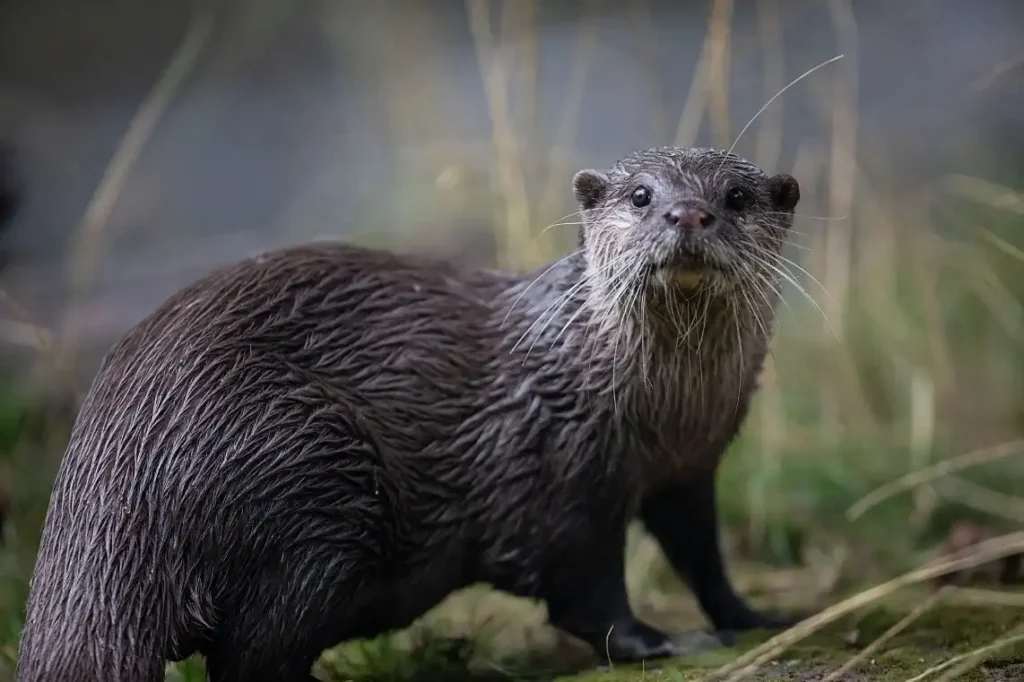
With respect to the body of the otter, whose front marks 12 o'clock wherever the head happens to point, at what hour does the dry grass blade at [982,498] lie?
The dry grass blade is roughly at 11 o'clock from the otter.

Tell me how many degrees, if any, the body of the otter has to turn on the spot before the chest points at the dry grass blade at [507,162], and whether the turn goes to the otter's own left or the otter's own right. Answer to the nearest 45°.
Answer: approximately 90° to the otter's own left

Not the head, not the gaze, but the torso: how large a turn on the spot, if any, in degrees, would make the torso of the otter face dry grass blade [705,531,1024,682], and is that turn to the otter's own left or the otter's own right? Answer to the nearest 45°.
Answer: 0° — it already faces it

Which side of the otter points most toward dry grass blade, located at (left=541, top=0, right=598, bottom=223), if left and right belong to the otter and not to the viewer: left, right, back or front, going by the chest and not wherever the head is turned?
left

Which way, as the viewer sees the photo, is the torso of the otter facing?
to the viewer's right
